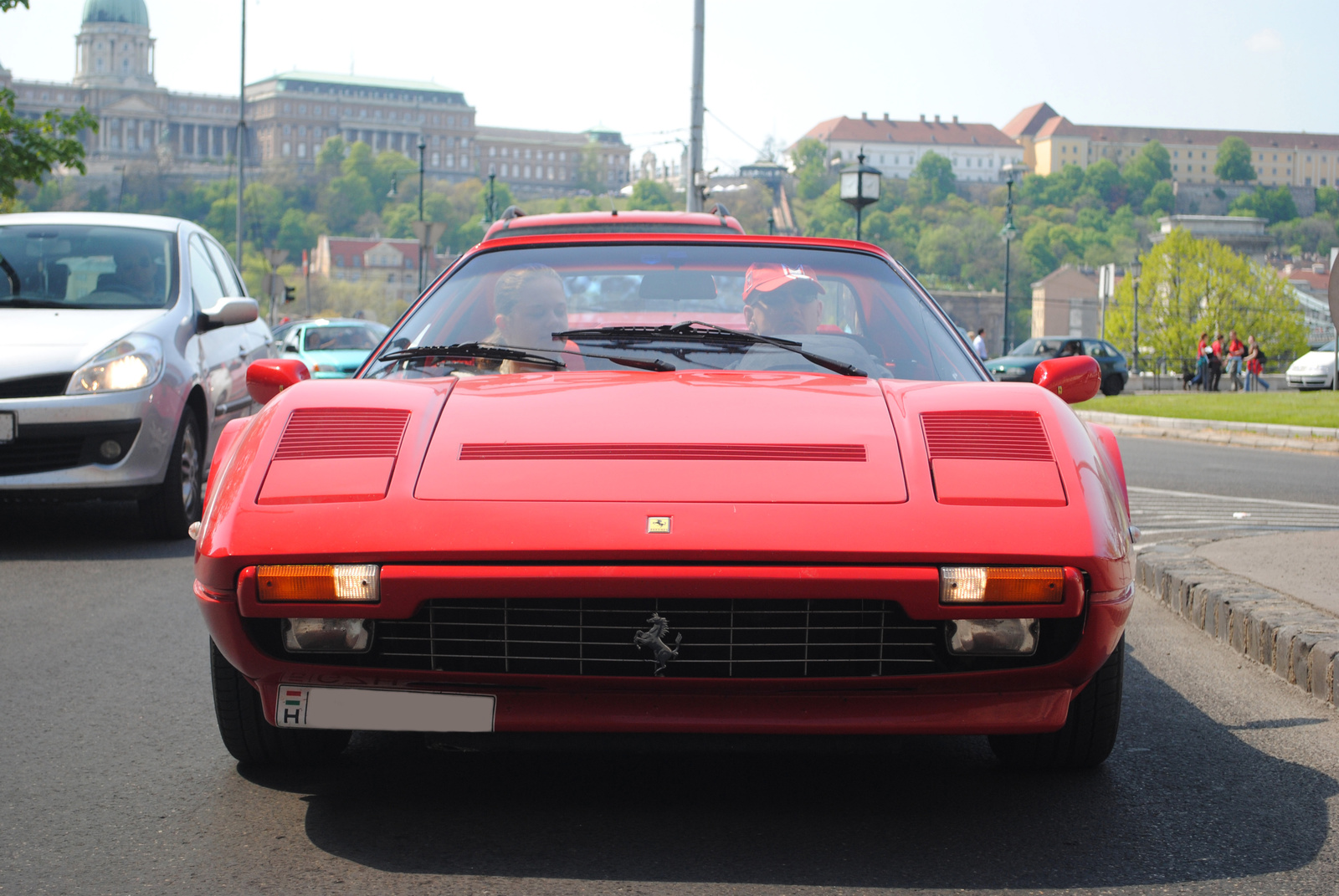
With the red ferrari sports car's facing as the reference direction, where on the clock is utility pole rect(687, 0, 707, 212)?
The utility pole is roughly at 6 o'clock from the red ferrari sports car.

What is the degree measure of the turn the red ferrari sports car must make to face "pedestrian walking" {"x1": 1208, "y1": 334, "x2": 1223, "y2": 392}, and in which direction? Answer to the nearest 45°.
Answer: approximately 180°

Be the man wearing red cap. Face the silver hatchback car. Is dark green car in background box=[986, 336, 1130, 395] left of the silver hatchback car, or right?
right

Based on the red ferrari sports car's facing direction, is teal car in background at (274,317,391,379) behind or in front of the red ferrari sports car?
behind

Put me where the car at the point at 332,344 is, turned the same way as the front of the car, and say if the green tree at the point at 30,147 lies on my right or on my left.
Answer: on my right

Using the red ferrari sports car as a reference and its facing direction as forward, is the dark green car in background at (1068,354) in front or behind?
behind

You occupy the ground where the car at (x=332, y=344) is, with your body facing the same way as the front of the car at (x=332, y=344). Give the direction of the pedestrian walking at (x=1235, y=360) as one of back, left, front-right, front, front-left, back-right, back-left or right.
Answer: left

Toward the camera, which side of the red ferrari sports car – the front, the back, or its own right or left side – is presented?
front

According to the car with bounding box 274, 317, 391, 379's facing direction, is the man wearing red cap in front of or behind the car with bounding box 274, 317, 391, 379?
in front

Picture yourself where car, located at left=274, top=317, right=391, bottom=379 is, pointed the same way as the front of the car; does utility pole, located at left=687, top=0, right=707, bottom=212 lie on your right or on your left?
on your left

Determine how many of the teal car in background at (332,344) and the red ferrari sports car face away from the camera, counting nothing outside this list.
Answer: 0
